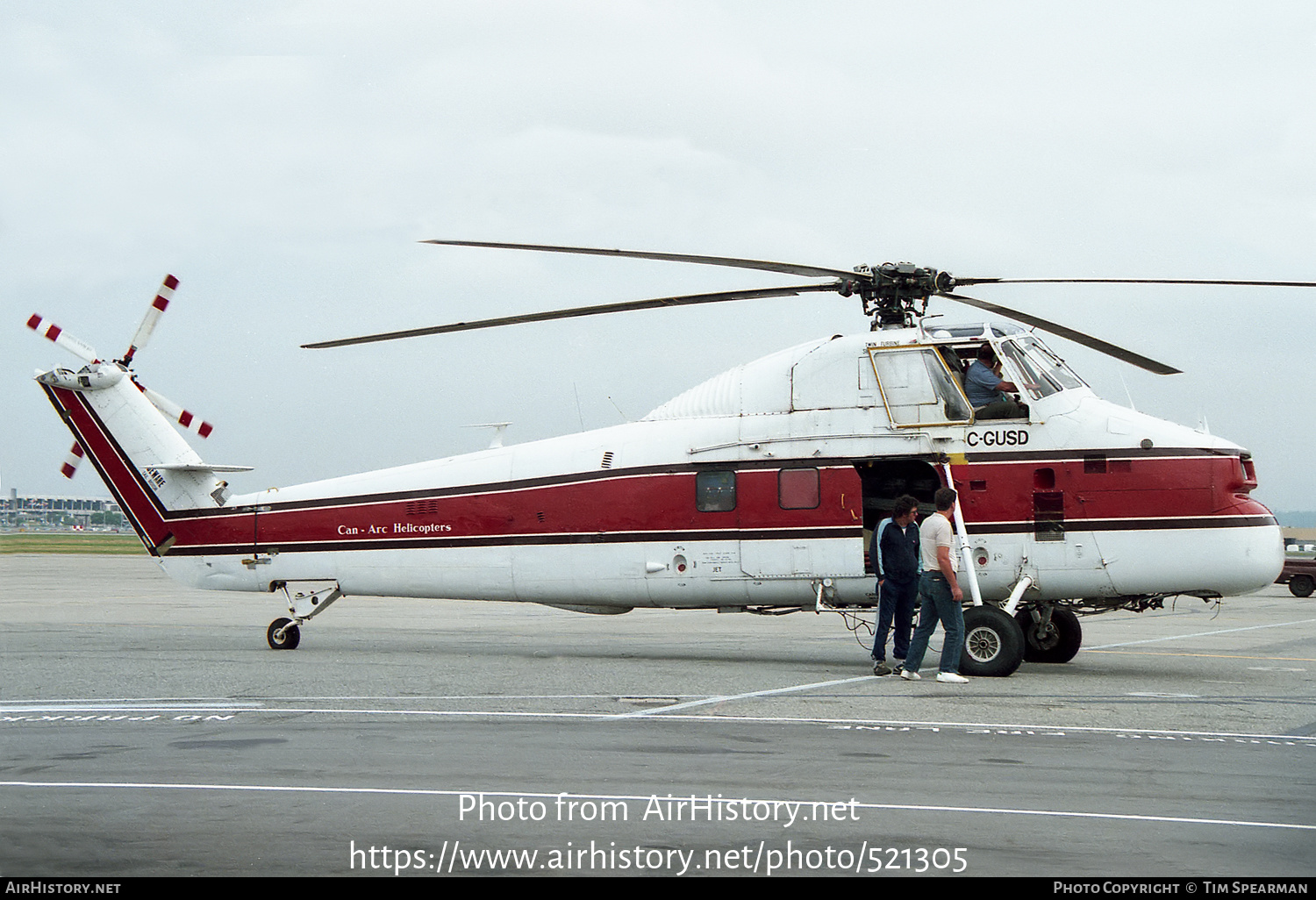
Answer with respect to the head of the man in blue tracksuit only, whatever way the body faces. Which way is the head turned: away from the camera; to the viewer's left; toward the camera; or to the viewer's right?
to the viewer's right

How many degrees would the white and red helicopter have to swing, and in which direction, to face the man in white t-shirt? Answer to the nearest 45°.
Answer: approximately 45° to its right

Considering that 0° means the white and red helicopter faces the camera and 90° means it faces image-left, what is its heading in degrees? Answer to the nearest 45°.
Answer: approximately 270°
